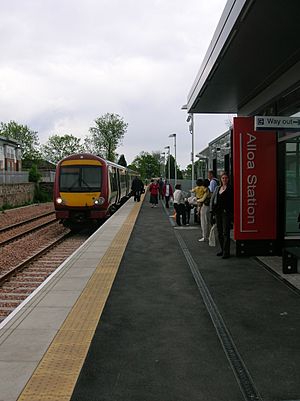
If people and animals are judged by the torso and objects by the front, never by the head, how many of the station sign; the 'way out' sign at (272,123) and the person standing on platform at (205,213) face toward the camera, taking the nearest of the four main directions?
2

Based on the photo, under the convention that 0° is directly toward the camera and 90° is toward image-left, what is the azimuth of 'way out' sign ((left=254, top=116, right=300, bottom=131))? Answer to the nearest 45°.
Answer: approximately 0°

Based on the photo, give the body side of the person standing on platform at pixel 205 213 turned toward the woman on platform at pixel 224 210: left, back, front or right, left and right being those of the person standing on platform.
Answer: left

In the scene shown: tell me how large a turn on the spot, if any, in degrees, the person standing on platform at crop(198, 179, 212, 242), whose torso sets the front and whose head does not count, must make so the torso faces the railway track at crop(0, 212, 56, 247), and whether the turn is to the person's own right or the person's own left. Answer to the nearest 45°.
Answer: approximately 45° to the person's own right
